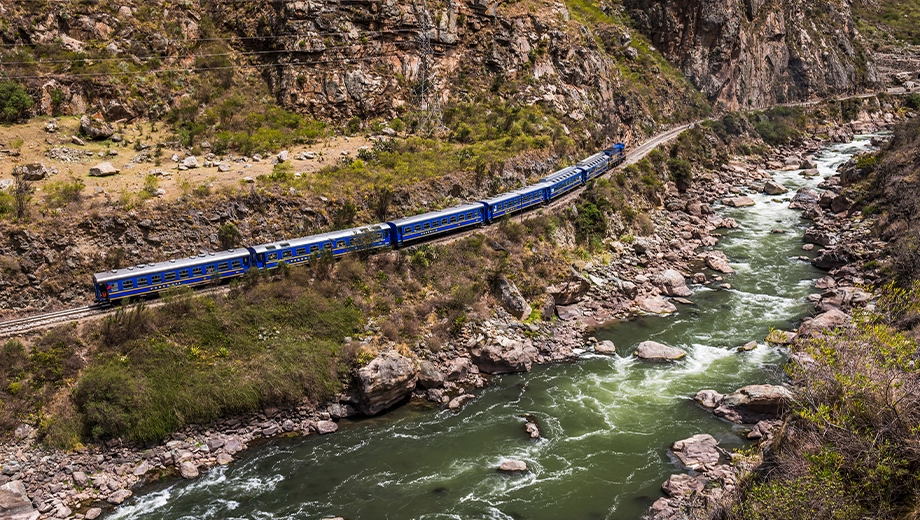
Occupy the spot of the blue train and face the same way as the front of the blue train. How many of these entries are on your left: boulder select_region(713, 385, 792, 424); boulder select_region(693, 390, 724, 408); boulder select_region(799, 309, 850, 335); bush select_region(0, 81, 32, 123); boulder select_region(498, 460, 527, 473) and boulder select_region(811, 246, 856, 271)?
1

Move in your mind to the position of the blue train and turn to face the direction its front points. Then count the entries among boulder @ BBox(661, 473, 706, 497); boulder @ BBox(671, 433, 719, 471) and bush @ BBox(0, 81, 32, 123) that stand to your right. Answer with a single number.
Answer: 2

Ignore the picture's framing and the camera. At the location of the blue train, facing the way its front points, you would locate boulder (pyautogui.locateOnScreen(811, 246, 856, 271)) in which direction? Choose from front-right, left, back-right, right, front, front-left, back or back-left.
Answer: front-right

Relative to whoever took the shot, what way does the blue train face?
facing away from the viewer and to the right of the viewer

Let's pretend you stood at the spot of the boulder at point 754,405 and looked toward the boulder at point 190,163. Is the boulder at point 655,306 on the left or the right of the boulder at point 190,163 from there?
right

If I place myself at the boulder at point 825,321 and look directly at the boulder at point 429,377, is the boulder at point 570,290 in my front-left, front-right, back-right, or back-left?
front-right

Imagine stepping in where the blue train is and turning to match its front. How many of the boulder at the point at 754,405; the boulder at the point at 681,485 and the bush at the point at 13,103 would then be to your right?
2

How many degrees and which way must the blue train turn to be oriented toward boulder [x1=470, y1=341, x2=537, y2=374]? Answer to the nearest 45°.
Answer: approximately 90° to its right

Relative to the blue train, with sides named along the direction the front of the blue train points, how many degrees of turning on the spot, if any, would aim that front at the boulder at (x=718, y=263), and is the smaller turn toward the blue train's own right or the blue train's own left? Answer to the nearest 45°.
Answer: approximately 45° to the blue train's own right

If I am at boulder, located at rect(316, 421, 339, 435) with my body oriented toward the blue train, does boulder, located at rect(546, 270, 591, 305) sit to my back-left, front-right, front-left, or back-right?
front-right
